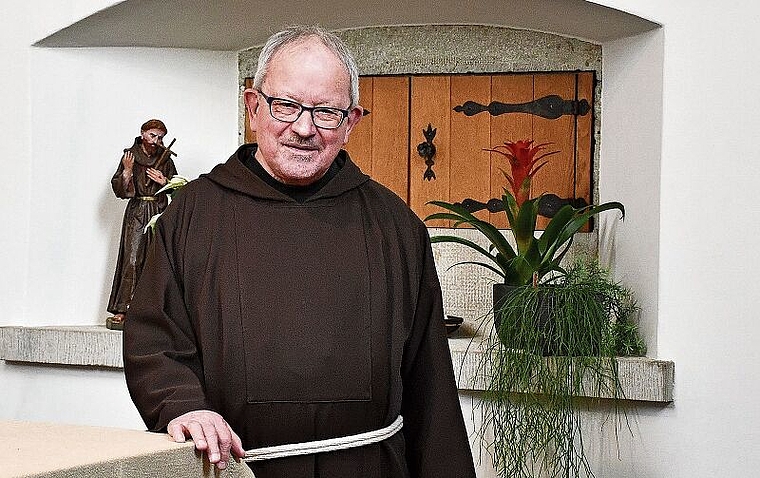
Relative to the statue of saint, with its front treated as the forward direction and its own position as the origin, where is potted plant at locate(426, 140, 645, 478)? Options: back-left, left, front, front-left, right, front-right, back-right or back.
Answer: front-left

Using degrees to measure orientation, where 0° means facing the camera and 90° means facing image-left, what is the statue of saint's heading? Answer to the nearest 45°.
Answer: approximately 0°

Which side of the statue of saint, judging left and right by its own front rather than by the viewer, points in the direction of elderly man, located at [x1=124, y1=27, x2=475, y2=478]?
front

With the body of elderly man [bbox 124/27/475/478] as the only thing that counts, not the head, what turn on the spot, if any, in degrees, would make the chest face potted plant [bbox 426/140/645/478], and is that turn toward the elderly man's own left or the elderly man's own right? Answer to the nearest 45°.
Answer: approximately 135° to the elderly man's own left

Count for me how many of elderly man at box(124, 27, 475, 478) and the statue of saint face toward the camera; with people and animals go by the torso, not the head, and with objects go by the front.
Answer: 2

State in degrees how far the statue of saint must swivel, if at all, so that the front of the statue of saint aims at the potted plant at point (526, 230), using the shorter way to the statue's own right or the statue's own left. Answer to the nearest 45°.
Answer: approximately 45° to the statue's own left

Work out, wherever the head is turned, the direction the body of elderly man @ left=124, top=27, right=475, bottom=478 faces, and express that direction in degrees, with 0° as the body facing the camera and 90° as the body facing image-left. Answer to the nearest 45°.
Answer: approximately 0°

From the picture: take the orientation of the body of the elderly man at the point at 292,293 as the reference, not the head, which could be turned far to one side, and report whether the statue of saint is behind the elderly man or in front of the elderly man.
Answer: behind
